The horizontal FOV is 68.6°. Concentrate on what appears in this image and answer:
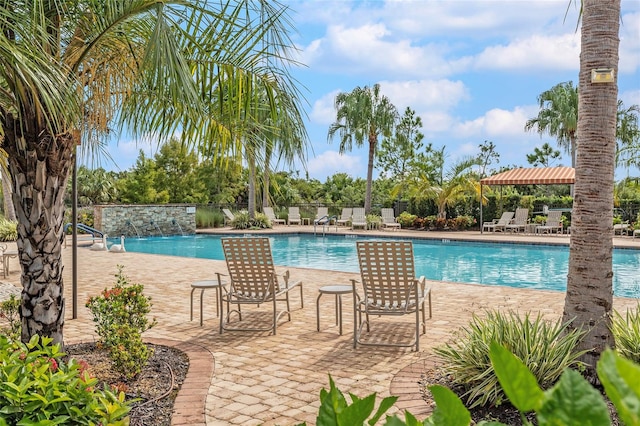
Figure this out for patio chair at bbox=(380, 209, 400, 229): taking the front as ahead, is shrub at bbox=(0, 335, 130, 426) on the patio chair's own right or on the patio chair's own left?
on the patio chair's own right

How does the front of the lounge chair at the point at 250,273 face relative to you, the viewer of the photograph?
facing away from the viewer and to the right of the viewer

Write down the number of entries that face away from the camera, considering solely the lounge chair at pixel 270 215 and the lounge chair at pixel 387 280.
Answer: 1

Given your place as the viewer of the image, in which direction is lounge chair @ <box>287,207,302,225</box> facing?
facing the viewer

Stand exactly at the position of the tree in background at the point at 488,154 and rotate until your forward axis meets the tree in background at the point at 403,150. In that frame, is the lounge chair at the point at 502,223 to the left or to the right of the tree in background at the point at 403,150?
left

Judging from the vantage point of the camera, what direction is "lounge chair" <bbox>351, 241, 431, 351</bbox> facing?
facing away from the viewer

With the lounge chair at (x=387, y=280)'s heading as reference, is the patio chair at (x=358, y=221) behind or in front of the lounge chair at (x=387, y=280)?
in front

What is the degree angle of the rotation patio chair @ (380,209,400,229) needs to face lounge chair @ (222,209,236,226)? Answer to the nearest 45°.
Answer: approximately 135° to its right

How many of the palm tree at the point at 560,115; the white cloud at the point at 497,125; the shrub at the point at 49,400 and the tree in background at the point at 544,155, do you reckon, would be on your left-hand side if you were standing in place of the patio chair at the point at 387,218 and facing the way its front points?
3

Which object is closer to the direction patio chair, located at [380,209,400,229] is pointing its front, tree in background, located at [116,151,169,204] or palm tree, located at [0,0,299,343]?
the palm tree

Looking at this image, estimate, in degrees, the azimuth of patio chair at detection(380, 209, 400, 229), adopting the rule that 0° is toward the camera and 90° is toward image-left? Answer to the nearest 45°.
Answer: approximately 315°

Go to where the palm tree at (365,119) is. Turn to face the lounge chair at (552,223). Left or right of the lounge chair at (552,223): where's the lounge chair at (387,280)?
right

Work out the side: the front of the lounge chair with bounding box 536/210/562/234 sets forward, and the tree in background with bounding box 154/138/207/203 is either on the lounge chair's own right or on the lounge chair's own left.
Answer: on the lounge chair's own right
